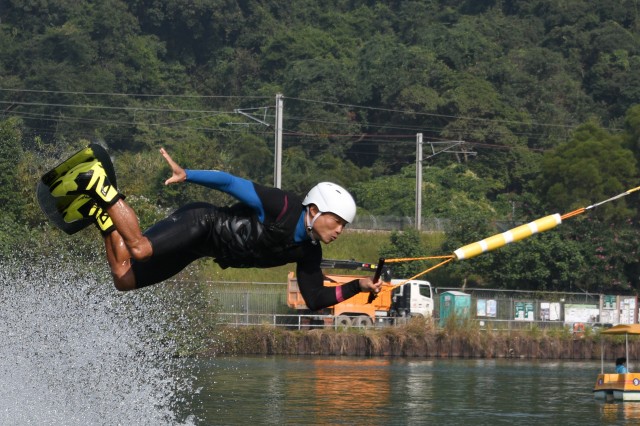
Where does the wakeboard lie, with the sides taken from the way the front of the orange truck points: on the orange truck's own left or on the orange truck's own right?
on the orange truck's own right

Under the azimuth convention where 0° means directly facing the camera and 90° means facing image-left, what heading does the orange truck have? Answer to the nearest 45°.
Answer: approximately 270°

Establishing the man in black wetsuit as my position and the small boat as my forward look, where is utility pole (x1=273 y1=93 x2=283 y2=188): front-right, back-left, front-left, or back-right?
front-left

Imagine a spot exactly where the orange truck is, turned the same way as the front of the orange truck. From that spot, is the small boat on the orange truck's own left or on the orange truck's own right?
on the orange truck's own right

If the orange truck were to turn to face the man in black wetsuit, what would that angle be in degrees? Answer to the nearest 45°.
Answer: approximately 90° to its right
